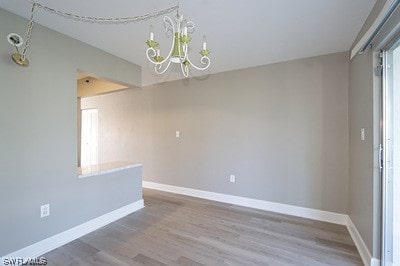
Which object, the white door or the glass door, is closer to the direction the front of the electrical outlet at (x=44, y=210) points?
the glass door

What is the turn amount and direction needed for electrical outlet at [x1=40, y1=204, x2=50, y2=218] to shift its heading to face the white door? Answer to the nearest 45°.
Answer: approximately 135° to its left

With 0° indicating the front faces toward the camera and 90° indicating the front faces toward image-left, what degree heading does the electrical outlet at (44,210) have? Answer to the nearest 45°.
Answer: approximately 315°

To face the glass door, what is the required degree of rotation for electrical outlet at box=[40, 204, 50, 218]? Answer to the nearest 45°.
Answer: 0° — it already faces it
